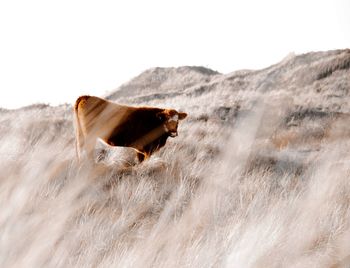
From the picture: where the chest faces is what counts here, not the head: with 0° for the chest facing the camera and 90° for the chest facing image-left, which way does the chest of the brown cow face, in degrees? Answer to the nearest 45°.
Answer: approximately 270°
